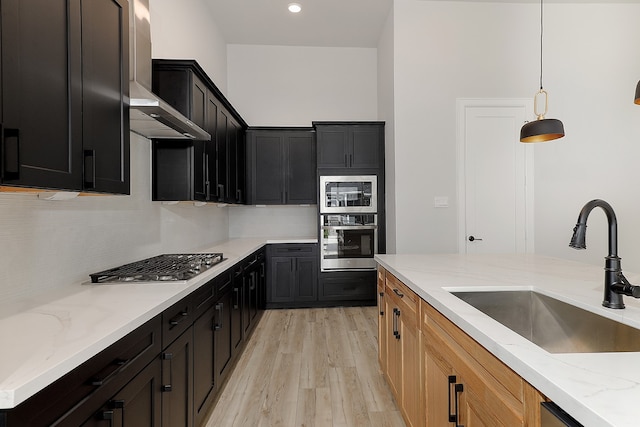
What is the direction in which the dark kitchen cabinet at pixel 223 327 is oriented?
to the viewer's right

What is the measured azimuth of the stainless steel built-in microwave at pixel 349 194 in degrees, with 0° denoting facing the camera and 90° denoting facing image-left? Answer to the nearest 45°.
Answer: approximately 0°

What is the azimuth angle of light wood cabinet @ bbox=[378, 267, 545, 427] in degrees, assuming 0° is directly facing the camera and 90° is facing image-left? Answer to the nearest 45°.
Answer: approximately 90°

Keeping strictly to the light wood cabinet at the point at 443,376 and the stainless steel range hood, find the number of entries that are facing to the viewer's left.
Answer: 1

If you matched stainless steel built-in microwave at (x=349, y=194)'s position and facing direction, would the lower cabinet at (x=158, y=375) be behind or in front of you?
in front

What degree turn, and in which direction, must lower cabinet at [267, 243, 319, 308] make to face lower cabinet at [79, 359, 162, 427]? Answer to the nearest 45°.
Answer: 0° — it already faces it

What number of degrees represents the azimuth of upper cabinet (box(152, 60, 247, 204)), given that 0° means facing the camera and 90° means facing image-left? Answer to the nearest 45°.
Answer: approximately 270°

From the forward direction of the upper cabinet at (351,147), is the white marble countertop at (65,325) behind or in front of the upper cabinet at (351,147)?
in front

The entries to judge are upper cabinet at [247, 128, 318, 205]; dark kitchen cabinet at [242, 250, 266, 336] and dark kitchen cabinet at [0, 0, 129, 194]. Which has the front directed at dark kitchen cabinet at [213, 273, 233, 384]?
the upper cabinet

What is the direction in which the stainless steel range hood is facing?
to the viewer's right

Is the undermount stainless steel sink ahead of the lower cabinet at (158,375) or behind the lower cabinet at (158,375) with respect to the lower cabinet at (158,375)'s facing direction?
ahead
